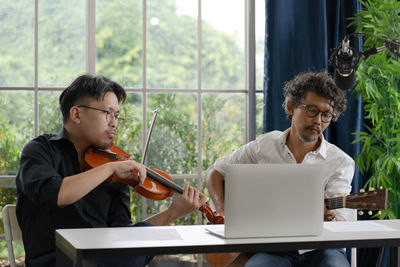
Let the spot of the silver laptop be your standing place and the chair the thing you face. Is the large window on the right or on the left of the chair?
right

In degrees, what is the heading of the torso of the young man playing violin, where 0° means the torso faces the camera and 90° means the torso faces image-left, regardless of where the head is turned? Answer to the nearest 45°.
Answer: approximately 315°

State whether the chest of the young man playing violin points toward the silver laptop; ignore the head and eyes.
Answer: yes

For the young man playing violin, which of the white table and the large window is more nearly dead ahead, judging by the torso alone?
the white table

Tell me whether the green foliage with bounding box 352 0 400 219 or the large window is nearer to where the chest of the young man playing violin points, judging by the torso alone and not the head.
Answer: the green foliage

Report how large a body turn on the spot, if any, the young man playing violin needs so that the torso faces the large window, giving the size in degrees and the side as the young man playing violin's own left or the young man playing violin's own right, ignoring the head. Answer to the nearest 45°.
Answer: approximately 135° to the young man playing violin's own left

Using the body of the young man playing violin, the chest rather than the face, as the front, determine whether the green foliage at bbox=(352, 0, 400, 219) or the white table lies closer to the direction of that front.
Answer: the white table

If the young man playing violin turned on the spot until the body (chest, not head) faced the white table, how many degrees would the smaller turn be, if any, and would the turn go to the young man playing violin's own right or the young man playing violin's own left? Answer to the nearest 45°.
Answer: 0° — they already face it

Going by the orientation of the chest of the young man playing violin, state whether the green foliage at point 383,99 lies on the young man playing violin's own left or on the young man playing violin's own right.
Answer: on the young man playing violin's own left
